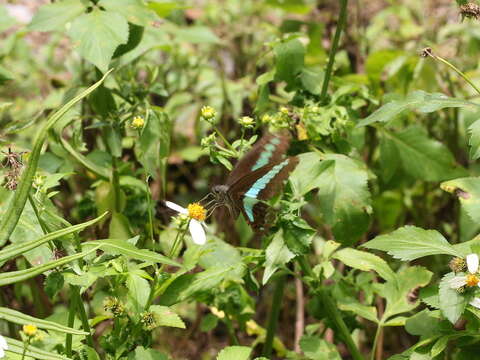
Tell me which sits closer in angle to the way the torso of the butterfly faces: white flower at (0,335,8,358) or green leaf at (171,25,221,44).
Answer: the white flower

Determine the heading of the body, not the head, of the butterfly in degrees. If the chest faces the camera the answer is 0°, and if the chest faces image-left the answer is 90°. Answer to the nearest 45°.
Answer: approximately 90°

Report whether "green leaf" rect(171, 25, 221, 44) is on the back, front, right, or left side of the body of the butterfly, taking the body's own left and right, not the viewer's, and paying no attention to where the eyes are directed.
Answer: right
